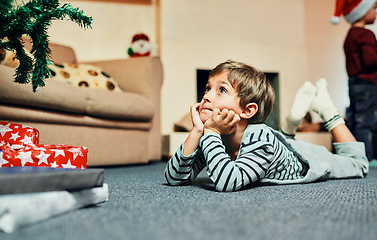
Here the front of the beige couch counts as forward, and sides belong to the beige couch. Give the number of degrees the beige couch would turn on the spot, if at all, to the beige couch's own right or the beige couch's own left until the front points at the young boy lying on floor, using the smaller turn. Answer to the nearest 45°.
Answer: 0° — it already faces them

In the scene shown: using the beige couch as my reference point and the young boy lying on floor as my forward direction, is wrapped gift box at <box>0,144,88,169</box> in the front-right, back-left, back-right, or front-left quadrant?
front-right

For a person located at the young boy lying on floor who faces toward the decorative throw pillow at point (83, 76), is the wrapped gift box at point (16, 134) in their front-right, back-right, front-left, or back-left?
front-left

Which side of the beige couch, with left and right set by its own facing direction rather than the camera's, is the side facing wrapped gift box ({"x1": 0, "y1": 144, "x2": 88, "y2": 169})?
front

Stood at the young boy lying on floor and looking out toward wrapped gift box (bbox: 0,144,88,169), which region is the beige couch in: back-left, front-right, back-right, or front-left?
front-right

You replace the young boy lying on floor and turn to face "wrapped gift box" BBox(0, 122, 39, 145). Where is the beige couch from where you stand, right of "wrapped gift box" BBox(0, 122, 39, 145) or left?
right

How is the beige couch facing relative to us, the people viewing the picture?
facing the viewer
